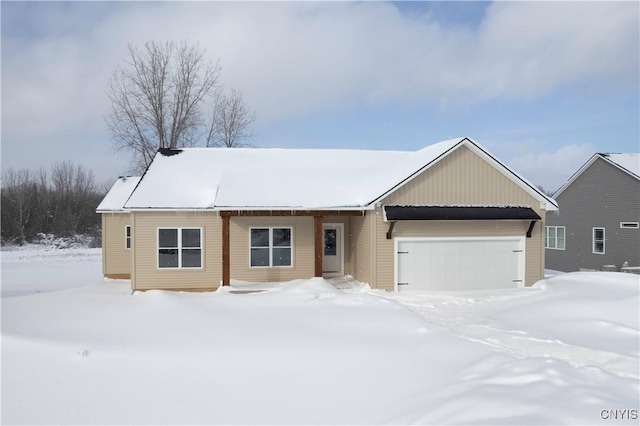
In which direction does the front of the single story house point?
toward the camera

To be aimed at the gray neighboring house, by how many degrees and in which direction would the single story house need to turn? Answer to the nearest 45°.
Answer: approximately 135° to its left

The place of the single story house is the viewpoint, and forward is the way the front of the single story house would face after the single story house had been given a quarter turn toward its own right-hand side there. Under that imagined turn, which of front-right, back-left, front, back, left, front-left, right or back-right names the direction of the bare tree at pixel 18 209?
front-right
